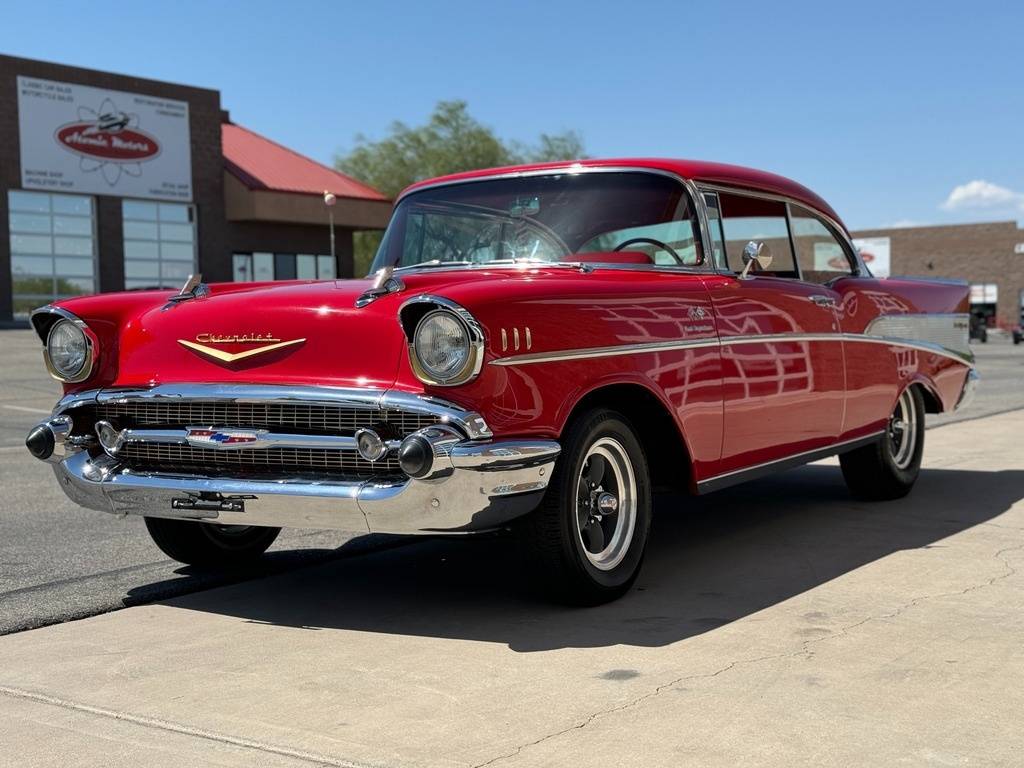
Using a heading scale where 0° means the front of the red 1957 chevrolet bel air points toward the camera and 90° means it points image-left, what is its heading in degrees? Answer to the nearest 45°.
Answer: approximately 45°

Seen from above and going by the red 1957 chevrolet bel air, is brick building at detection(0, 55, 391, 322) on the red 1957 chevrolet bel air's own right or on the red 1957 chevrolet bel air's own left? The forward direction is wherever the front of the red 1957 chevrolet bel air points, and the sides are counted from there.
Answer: on the red 1957 chevrolet bel air's own right
